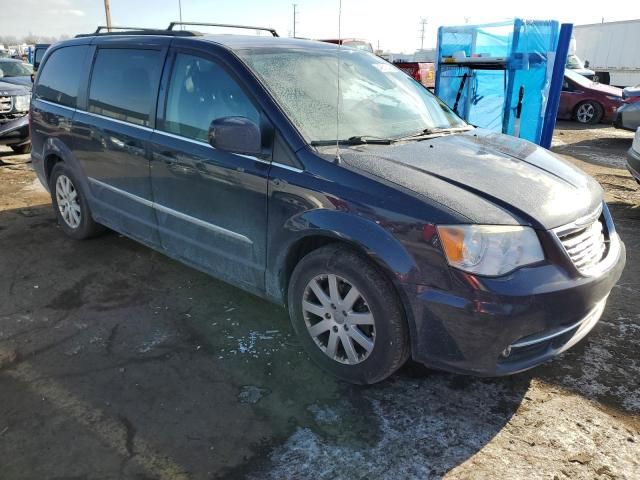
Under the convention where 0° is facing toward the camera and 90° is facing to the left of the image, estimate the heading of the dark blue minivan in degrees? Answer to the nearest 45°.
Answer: approximately 315°

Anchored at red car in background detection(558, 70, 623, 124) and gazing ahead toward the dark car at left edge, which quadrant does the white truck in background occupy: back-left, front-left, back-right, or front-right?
back-right

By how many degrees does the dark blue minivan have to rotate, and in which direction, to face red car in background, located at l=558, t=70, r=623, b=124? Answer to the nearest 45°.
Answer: approximately 90° to its left

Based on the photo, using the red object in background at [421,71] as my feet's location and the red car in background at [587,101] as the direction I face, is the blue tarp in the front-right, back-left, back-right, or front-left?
front-right

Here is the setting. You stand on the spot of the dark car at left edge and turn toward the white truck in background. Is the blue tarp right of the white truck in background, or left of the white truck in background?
right

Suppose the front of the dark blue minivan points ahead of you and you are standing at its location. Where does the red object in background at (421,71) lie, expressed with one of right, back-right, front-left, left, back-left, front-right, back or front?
back-left

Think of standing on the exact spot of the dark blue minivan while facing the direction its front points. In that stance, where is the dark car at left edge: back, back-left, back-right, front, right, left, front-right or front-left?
back
